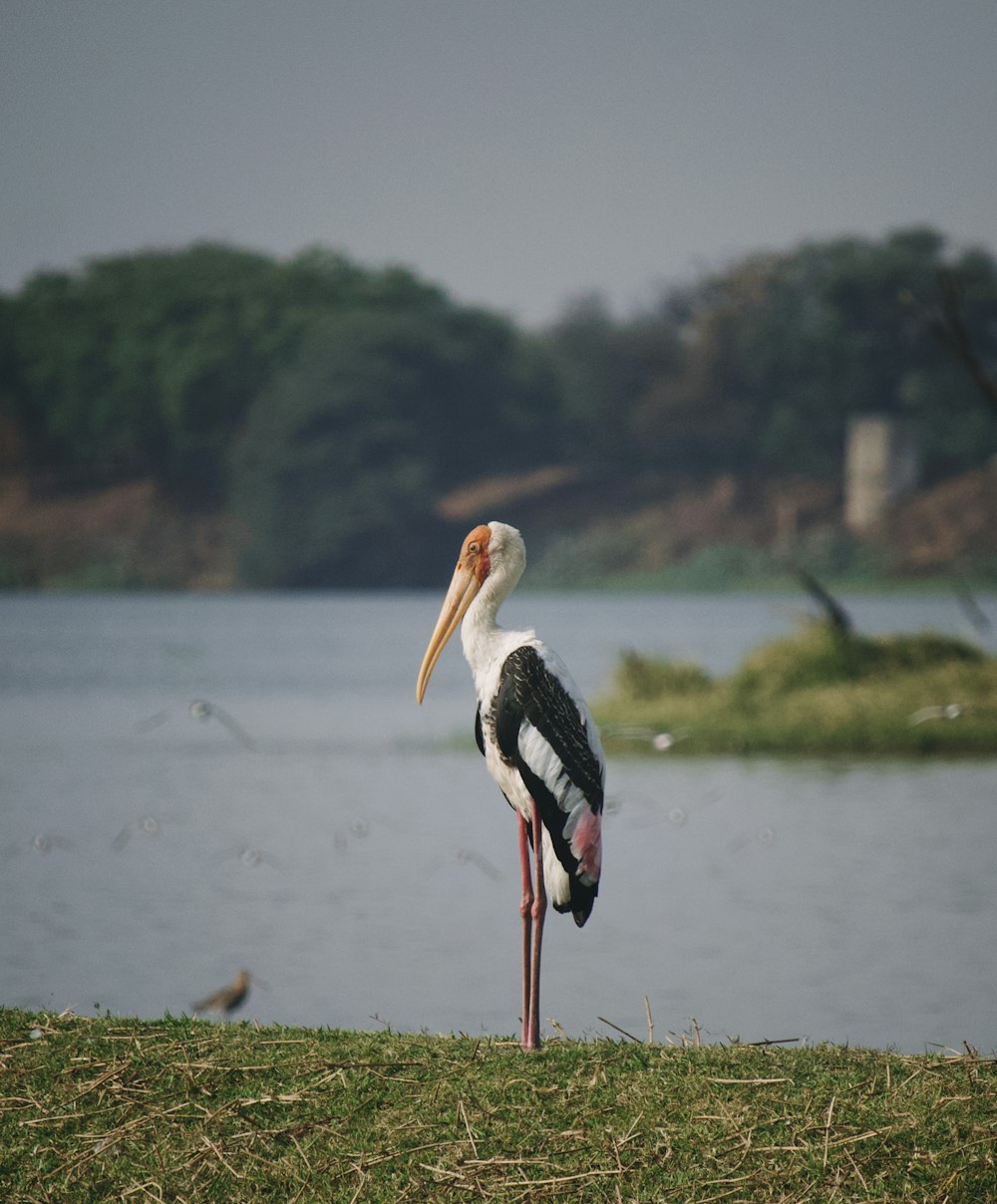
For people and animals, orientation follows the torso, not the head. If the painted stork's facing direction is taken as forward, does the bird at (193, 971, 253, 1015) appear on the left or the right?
on its right

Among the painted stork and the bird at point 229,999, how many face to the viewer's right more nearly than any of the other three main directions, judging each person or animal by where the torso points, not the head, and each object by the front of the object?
1

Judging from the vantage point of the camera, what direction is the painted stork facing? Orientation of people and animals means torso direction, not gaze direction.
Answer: facing the viewer and to the left of the viewer

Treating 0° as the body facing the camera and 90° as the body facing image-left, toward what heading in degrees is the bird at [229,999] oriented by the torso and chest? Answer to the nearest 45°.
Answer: approximately 270°

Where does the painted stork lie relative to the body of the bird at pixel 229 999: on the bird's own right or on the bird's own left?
on the bird's own right
